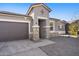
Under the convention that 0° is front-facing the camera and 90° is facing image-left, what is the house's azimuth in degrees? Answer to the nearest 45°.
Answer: approximately 315°
